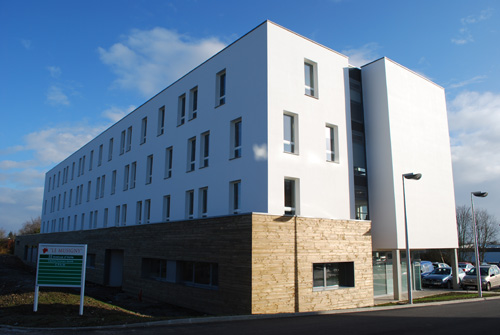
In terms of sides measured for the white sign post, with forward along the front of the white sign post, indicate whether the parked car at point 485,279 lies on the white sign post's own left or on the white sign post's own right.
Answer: on the white sign post's own left

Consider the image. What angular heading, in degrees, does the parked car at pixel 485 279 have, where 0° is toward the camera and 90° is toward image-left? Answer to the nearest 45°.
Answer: approximately 45°

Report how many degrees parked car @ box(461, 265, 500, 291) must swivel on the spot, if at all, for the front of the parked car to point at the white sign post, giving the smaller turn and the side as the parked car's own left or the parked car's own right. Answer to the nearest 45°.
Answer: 0° — it already faces it

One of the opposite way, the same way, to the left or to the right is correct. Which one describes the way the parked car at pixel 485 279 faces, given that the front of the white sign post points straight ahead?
to the right

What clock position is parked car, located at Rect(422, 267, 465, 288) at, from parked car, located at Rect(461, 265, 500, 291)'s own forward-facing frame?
parked car, located at Rect(422, 267, 465, 288) is roughly at 1 o'clock from parked car, located at Rect(461, 265, 500, 291).
